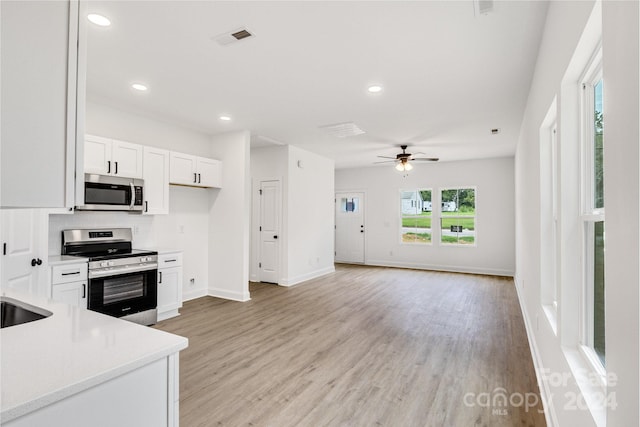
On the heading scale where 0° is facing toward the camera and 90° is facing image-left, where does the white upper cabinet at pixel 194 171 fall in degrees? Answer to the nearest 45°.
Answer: approximately 315°

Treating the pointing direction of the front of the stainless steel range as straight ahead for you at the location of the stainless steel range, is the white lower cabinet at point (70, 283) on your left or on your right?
on your right

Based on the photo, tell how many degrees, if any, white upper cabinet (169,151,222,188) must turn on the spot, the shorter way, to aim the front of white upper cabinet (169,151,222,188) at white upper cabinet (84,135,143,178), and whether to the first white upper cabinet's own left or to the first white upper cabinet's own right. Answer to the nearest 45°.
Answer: approximately 90° to the first white upper cabinet's own right

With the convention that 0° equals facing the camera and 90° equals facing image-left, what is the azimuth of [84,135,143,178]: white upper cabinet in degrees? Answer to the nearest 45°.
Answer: approximately 315°

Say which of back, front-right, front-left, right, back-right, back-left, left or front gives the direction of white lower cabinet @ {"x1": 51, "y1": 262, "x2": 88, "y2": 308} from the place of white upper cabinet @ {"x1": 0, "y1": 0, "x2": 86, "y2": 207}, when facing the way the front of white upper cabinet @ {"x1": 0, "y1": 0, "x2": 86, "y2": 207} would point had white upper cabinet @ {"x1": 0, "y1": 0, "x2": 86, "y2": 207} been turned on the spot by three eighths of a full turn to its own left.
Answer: front-right
